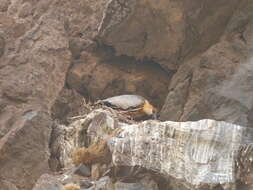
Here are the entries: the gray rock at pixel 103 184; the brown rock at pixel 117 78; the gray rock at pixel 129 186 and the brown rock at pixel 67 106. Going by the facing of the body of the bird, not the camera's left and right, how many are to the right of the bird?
2

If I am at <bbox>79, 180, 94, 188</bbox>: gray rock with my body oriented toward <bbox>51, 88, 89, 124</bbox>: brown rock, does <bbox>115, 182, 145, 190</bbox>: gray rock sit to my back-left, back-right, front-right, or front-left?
back-right

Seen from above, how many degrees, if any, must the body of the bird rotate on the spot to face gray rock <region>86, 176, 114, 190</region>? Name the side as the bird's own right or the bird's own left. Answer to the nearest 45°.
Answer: approximately 90° to the bird's own right

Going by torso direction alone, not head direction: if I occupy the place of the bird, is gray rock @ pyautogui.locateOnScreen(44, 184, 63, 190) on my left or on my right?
on my right

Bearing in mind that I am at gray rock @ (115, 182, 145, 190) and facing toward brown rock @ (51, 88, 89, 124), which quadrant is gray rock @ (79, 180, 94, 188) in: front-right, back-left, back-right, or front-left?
front-left

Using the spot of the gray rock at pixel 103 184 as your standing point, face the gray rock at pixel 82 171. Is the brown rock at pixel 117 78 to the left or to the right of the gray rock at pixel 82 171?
right

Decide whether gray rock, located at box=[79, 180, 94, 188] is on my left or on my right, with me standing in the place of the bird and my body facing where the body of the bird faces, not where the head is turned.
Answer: on my right

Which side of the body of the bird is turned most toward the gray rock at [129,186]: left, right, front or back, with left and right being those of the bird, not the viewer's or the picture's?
right

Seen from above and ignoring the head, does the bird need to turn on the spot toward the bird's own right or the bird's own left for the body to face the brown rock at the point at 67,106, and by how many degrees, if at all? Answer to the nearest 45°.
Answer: approximately 135° to the bird's own left

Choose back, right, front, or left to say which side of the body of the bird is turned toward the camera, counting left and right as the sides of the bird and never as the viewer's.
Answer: right
